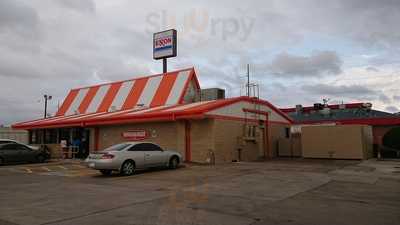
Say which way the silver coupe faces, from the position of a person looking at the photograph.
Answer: facing away from the viewer and to the right of the viewer

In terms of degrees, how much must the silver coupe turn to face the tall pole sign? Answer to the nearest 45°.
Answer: approximately 45° to its left

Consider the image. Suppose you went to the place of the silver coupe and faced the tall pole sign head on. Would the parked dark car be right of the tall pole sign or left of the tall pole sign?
left
